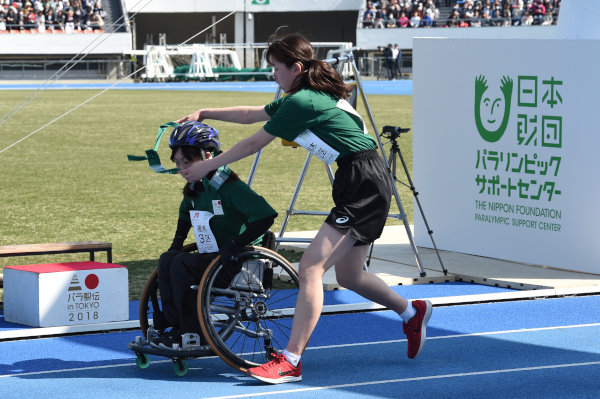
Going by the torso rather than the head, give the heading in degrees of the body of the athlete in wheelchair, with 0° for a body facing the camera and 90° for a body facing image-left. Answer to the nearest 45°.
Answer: approximately 45°

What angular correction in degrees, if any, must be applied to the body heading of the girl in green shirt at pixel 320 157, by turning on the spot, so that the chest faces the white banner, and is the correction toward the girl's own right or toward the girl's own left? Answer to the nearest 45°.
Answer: approximately 135° to the girl's own right

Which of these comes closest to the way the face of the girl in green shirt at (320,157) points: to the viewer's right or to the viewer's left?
to the viewer's left

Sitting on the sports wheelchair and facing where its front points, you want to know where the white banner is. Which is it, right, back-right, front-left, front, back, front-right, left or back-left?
back

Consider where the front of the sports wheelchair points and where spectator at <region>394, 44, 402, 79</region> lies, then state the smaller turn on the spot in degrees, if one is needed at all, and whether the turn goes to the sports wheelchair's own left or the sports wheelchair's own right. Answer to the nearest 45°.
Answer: approximately 135° to the sports wheelchair's own right

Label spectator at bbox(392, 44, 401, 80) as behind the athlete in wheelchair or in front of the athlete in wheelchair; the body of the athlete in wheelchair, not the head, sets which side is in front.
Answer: behind

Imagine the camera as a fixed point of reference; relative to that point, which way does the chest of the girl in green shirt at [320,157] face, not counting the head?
to the viewer's left

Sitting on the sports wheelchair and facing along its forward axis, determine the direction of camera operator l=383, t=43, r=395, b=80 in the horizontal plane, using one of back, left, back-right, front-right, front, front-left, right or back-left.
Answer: back-right

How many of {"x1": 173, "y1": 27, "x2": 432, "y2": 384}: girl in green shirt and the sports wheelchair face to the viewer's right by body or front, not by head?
0

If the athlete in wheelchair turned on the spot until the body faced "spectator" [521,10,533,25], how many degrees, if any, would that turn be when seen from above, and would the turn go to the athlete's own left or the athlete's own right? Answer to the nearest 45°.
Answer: approximately 135° to the athlete's own right

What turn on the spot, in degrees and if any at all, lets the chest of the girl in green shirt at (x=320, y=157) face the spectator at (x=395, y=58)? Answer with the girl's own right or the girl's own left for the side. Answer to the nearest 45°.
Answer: approximately 90° to the girl's own right

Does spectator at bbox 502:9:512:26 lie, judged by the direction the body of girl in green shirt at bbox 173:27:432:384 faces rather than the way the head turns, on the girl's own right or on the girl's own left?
on the girl's own right

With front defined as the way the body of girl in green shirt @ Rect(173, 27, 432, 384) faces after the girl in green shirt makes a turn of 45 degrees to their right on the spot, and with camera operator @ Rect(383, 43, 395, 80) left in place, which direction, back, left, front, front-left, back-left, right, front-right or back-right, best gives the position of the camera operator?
front-right
